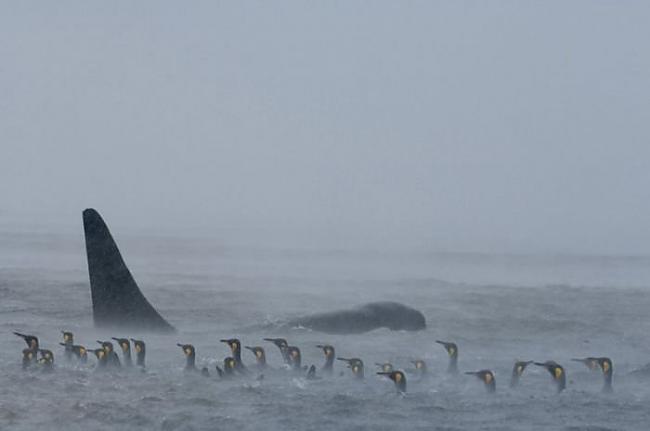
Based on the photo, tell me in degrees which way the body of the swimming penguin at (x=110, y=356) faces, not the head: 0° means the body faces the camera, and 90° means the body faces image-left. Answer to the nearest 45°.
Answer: approximately 90°

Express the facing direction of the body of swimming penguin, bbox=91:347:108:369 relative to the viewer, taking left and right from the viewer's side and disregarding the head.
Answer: facing to the left of the viewer

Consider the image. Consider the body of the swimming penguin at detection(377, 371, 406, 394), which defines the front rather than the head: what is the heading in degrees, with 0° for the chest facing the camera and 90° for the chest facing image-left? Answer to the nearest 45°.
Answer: approximately 90°

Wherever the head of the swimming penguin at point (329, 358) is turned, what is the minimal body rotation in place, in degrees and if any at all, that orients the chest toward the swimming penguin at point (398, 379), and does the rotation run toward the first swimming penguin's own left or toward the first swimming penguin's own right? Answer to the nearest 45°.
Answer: approximately 135° to the first swimming penguin's own left

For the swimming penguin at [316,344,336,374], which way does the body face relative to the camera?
to the viewer's left

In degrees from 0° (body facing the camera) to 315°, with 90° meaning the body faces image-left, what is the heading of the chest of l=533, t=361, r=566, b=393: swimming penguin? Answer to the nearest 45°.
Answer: approximately 90°

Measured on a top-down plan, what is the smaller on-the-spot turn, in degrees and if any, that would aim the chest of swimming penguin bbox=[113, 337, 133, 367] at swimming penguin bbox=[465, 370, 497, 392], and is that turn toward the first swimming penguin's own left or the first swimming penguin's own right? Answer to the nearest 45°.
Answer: approximately 135° to the first swimming penguin's own left

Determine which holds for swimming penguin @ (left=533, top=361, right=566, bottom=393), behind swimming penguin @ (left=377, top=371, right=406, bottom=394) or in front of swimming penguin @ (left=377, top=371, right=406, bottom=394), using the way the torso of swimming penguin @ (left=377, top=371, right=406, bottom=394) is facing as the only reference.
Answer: behind

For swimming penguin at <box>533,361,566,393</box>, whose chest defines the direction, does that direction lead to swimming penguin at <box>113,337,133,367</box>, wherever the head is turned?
yes

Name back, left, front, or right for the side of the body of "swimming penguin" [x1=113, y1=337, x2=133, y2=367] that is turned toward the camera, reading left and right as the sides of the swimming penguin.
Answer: left

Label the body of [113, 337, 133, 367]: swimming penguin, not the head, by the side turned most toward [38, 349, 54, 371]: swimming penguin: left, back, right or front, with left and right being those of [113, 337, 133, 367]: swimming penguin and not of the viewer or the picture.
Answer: front

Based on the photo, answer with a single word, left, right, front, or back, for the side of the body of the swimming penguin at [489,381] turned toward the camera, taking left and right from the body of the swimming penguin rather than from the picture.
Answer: left
